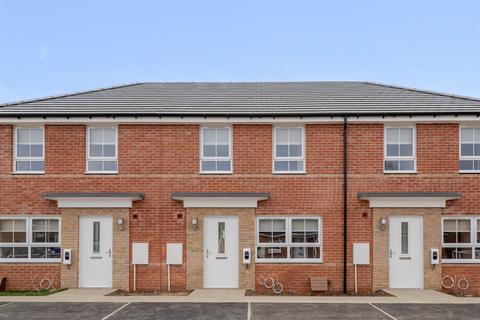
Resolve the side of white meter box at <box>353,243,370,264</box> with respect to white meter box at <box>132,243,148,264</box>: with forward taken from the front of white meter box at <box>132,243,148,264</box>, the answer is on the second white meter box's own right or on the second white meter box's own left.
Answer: on the second white meter box's own left

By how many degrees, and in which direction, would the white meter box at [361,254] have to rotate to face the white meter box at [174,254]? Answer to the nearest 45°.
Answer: approximately 90° to its right

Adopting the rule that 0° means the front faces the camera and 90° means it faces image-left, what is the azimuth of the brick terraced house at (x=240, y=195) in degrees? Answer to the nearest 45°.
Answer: approximately 0°

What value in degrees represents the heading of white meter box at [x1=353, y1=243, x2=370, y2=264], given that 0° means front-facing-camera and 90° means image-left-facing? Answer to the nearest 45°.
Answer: approximately 0°

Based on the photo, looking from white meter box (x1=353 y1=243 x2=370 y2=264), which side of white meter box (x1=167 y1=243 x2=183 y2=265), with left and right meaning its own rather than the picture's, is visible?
left

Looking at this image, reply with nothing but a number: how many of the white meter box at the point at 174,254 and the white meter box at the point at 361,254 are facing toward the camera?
2
